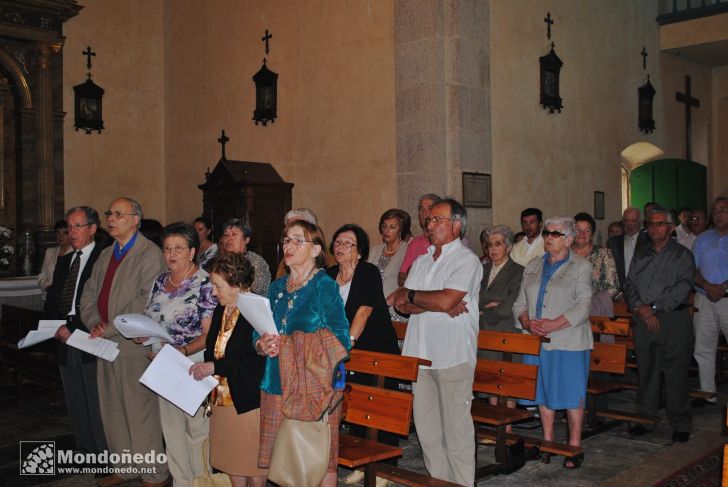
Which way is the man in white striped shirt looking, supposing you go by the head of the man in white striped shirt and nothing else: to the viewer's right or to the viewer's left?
to the viewer's left

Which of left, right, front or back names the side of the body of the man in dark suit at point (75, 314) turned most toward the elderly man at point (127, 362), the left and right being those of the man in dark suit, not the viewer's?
left

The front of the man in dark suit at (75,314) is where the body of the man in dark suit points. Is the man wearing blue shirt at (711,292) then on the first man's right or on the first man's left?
on the first man's left

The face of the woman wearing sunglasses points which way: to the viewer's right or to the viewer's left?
to the viewer's left

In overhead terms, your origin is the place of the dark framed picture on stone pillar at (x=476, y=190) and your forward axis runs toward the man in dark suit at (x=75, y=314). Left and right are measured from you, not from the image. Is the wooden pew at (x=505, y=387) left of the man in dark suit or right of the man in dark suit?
left

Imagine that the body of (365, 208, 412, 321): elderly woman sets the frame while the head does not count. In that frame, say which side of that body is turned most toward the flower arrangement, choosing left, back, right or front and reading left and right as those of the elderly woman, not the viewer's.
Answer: right
